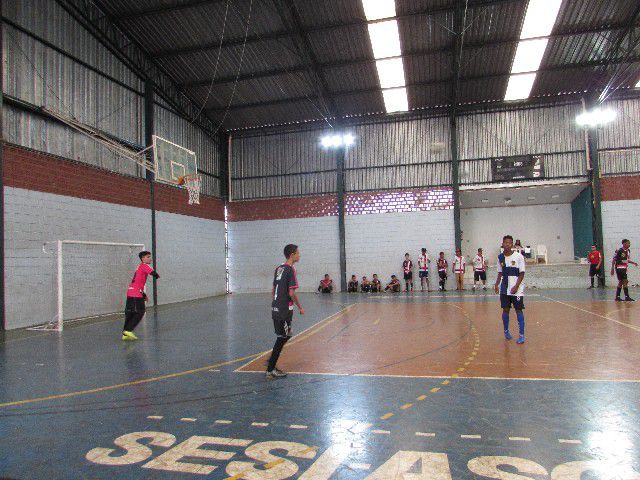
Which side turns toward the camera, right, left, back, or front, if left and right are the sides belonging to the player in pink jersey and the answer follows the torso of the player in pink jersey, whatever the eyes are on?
right

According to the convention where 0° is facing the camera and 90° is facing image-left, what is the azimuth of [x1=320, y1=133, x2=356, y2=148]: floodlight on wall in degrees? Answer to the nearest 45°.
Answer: approximately 0°

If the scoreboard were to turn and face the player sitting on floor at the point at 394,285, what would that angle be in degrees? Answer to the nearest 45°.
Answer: approximately 90° to its right

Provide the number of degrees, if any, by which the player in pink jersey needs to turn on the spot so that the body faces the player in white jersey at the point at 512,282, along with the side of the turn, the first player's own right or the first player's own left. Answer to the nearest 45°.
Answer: approximately 45° to the first player's own right

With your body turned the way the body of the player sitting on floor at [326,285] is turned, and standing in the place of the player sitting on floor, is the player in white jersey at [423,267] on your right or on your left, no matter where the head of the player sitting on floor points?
on your left

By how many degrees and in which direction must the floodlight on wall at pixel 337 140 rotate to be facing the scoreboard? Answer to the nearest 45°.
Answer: approximately 90° to its left

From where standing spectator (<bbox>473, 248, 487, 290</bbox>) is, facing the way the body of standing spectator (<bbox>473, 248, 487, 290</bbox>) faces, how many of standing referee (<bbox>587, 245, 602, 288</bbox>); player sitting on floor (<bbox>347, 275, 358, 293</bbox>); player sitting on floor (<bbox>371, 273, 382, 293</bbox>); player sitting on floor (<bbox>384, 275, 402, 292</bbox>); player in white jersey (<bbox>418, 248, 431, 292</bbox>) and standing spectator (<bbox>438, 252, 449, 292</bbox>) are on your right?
5

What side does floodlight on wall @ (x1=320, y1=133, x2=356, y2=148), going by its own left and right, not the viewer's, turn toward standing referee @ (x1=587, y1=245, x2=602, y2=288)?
left
